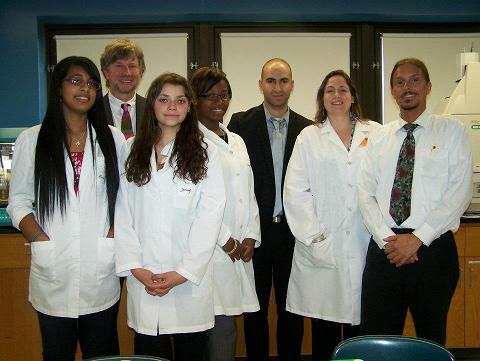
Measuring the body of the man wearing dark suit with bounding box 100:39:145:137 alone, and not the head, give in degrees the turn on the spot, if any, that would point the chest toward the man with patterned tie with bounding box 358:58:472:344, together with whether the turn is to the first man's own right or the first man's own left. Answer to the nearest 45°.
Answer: approximately 45° to the first man's own left

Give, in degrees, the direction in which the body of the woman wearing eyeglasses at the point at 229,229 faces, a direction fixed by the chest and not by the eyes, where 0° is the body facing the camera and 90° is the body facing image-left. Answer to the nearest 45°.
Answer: approximately 0°

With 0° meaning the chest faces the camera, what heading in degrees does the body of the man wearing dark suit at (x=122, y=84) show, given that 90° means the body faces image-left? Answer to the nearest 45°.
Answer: approximately 0°

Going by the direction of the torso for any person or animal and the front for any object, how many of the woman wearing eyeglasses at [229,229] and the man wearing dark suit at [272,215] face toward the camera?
2

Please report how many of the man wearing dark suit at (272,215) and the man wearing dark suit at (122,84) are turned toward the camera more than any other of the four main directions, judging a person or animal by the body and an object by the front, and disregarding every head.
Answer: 2

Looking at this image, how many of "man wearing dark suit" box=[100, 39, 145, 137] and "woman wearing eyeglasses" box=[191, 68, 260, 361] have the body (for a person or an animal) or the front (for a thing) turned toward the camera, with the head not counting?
2
